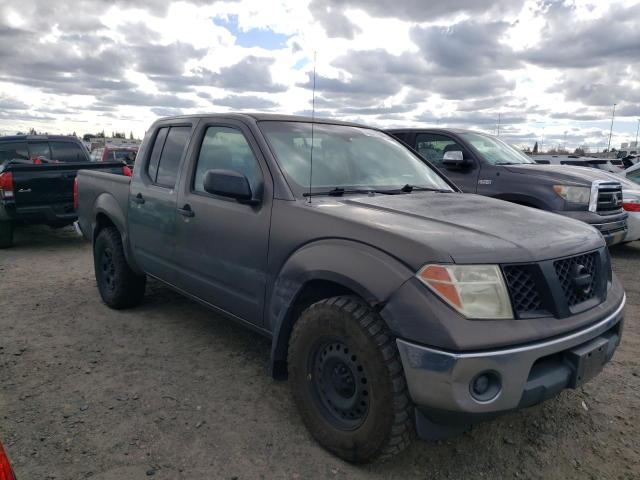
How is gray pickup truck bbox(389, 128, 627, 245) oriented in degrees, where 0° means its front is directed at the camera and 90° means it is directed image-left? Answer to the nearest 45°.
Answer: approximately 315°

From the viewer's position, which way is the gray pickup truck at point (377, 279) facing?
facing the viewer and to the right of the viewer

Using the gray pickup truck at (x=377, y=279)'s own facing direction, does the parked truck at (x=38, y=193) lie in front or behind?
behind

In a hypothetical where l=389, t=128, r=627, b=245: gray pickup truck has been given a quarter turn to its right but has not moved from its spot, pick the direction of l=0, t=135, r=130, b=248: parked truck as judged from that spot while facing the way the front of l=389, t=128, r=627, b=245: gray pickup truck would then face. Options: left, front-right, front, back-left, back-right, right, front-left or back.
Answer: front-right

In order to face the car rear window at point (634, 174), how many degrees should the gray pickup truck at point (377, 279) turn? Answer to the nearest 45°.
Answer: approximately 90° to its left

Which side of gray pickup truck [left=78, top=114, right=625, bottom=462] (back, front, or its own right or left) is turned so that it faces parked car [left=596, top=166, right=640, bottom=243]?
left

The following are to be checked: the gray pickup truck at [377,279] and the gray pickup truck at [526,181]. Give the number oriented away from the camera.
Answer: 0

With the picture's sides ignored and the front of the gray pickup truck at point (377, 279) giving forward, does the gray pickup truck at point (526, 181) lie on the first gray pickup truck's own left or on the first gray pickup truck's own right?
on the first gray pickup truck's own left

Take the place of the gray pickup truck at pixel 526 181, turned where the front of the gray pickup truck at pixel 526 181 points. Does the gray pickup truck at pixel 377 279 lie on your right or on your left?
on your right
